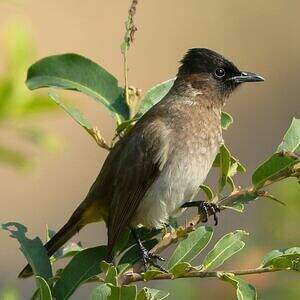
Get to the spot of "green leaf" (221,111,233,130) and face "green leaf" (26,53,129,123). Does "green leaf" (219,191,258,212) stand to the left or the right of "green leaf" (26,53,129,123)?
left

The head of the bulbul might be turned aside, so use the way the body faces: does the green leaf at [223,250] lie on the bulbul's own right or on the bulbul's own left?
on the bulbul's own right

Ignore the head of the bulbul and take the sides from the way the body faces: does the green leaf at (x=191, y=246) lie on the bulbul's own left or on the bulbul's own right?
on the bulbul's own right

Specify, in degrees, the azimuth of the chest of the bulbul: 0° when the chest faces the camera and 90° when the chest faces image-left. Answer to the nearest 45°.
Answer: approximately 270°

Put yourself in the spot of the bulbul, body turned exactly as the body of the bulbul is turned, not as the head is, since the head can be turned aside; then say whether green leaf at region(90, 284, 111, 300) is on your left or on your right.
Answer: on your right
